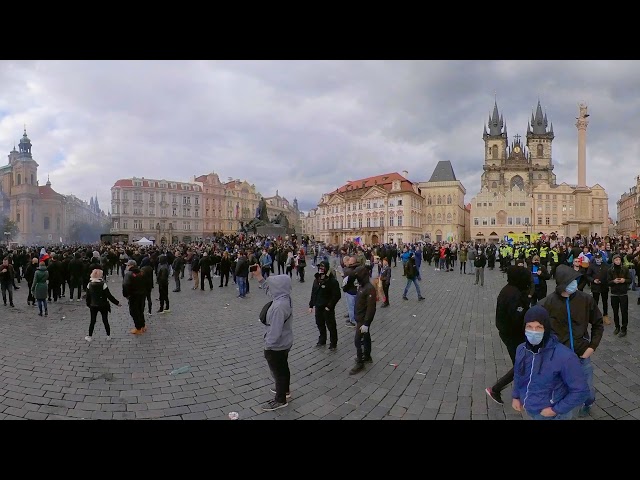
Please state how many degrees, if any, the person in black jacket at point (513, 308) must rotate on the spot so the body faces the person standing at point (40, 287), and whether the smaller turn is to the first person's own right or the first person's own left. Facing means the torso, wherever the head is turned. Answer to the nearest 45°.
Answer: approximately 180°

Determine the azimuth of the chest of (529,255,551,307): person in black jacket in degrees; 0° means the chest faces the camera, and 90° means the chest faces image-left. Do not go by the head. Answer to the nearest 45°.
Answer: approximately 0°

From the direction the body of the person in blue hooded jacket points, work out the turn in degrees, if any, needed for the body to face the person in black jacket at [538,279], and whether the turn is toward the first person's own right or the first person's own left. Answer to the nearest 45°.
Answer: approximately 135° to the first person's own right

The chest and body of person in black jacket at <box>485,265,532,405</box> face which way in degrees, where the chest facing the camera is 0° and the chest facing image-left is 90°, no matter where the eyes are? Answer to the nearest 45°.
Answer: approximately 270°

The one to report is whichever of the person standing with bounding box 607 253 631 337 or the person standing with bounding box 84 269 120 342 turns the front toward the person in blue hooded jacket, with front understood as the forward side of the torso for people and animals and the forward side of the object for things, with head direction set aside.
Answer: the person standing with bounding box 607 253 631 337

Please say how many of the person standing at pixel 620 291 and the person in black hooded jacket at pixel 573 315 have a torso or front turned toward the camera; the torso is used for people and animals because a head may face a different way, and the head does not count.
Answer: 2

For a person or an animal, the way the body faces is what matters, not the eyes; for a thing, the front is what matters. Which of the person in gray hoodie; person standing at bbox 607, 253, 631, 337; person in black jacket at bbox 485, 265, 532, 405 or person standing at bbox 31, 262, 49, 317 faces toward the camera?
person standing at bbox 607, 253, 631, 337

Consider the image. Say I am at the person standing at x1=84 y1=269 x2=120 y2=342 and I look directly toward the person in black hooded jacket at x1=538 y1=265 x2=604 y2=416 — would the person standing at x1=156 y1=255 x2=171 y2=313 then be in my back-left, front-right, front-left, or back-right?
back-left
